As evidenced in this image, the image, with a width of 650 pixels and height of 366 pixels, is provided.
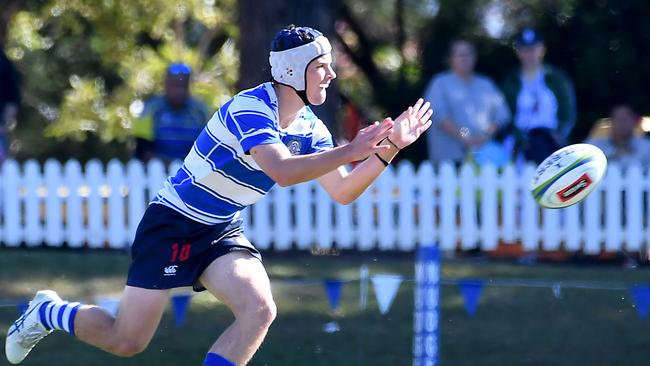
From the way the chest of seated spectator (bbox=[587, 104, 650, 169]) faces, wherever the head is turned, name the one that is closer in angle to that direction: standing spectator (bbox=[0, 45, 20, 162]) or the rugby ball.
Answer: the rugby ball

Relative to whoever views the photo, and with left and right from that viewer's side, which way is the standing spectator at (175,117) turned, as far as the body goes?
facing the viewer

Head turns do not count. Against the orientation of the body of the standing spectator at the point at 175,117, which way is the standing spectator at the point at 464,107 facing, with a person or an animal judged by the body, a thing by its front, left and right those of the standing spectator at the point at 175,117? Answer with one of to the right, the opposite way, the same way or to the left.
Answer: the same way

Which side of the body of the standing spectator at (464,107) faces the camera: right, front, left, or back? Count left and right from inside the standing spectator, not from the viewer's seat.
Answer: front

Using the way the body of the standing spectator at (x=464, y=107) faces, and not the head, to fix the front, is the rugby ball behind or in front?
in front

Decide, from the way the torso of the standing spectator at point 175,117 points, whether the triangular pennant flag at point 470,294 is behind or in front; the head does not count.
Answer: in front

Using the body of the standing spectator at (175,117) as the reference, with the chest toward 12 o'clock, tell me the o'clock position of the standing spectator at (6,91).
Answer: the standing spectator at (6,91) is roughly at 4 o'clock from the standing spectator at (175,117).

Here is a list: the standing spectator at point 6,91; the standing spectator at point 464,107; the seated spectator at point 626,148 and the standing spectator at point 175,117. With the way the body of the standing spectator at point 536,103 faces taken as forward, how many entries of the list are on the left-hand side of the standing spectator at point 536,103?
1

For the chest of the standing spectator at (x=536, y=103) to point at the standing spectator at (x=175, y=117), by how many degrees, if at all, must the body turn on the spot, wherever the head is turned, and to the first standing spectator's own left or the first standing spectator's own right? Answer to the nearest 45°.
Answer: approximately 90° to the first standing spectator's own right

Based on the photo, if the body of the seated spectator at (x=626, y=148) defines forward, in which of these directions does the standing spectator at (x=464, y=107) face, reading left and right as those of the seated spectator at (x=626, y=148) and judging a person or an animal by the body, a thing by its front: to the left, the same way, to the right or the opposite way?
the same way

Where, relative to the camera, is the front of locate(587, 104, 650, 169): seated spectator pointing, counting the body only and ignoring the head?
toward the camera

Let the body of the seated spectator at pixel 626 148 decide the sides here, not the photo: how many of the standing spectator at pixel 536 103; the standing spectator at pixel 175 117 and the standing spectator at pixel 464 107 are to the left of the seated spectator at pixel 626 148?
0

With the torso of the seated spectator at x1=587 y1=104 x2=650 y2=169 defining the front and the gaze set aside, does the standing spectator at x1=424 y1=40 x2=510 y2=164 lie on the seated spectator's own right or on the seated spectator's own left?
on the seated spectator's own right

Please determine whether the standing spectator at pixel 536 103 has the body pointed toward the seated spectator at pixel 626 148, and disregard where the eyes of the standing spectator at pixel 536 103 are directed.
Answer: no

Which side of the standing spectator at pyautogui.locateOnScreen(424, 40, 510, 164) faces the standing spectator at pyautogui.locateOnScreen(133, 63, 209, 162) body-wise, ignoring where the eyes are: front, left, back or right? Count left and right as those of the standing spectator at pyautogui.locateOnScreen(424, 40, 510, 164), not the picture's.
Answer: right

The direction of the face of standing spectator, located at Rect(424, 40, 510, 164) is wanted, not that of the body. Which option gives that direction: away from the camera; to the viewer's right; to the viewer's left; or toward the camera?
toward the camera
